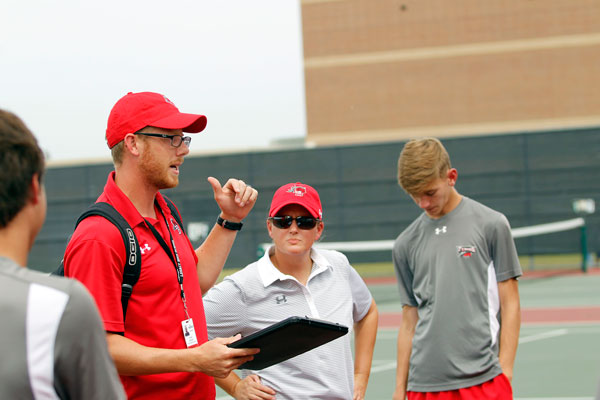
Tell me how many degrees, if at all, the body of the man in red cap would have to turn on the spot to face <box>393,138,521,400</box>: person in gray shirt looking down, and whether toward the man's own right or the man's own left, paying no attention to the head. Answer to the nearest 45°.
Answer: approximately 90° to the man's own left

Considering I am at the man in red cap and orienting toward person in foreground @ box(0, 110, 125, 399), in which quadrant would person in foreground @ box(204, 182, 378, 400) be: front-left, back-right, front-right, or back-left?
back-left

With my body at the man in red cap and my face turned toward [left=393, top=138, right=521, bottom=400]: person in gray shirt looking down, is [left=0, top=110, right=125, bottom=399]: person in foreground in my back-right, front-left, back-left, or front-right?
back-right

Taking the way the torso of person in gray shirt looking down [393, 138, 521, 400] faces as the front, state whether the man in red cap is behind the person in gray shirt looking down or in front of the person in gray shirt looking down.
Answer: in front

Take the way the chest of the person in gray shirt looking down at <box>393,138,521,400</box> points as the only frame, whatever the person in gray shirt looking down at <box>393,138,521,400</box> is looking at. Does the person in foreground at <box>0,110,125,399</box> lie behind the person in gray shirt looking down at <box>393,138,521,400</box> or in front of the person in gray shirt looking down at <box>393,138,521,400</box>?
in front

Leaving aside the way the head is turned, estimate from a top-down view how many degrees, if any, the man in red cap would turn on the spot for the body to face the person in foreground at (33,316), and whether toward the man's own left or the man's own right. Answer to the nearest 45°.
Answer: approximately 45° to the man's own right

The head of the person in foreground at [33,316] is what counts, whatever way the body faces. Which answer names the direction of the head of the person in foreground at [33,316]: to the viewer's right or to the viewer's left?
to the viewer's right

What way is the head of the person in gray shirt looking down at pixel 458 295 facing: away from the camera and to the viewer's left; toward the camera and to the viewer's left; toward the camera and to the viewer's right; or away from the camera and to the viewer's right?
toward the camera and to the viewer's left

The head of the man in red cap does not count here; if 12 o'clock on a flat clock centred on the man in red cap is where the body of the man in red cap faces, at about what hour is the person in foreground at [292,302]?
The person in foreground is roughly at 9 o'clock from the man in red cap.

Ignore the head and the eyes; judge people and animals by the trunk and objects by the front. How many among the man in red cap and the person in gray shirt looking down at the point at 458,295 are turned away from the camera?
0

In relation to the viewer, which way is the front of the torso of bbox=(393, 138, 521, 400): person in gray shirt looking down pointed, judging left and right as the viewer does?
facing the viewer and to the left of the viewer
